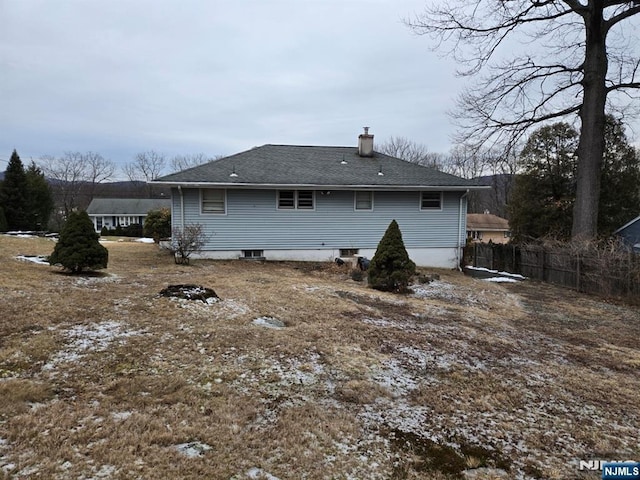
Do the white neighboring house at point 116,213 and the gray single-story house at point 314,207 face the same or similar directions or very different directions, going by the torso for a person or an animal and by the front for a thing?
very different directions

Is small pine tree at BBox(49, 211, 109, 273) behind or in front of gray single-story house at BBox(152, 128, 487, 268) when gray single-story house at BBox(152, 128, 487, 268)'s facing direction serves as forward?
behind

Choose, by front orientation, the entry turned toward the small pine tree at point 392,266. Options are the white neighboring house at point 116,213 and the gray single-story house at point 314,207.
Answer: the white neighboring house

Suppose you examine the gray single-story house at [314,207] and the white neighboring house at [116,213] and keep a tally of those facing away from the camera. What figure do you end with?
1

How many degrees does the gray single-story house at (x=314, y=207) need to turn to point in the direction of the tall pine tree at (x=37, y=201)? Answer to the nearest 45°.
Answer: approximately 45° to its left

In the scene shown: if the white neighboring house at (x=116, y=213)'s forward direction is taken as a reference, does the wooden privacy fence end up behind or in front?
in front

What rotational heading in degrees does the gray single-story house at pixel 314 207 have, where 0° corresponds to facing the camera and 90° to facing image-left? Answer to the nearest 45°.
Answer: approximately 180°

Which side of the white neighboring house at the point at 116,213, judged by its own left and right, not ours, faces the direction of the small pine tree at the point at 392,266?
front

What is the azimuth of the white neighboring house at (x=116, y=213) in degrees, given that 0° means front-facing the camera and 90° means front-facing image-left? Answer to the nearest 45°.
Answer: approximately 0°

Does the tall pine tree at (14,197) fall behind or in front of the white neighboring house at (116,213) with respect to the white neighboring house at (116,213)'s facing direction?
in front
